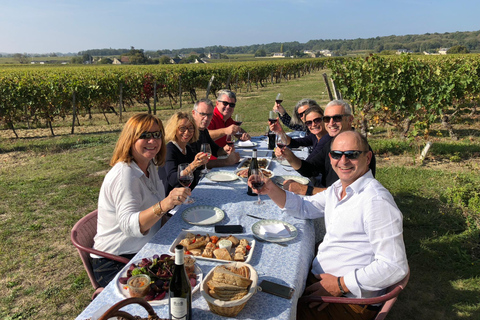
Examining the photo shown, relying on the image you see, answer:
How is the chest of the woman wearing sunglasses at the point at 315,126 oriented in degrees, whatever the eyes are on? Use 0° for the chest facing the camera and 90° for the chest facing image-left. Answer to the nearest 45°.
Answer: approximately 45°

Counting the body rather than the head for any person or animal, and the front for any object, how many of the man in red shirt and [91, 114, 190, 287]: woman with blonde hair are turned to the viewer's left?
0

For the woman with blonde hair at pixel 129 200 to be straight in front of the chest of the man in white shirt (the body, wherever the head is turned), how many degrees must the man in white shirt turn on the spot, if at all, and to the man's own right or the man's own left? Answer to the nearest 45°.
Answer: approximately 45° to the man's own right

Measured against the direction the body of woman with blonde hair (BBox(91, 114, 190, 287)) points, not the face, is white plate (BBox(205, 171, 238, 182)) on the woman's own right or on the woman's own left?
on the woman's own left

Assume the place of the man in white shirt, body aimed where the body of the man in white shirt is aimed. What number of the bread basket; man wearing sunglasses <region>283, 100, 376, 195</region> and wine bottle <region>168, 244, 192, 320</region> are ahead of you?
2

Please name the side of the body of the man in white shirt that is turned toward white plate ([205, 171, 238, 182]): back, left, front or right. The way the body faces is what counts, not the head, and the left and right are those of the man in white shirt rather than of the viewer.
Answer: right

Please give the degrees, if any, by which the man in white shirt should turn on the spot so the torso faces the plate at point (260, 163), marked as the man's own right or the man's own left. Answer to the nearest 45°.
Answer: approximately 90° to the man's own right

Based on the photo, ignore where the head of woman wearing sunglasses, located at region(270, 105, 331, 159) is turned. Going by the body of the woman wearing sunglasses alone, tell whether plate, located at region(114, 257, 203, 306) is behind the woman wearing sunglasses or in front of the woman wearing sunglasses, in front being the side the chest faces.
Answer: in front

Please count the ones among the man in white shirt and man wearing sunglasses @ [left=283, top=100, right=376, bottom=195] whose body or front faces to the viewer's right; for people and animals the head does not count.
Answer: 0

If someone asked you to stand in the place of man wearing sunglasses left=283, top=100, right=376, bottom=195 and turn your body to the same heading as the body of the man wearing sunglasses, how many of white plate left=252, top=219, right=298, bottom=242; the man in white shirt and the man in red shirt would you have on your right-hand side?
1
